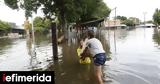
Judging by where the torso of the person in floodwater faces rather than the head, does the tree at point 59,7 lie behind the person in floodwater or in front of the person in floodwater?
in front
